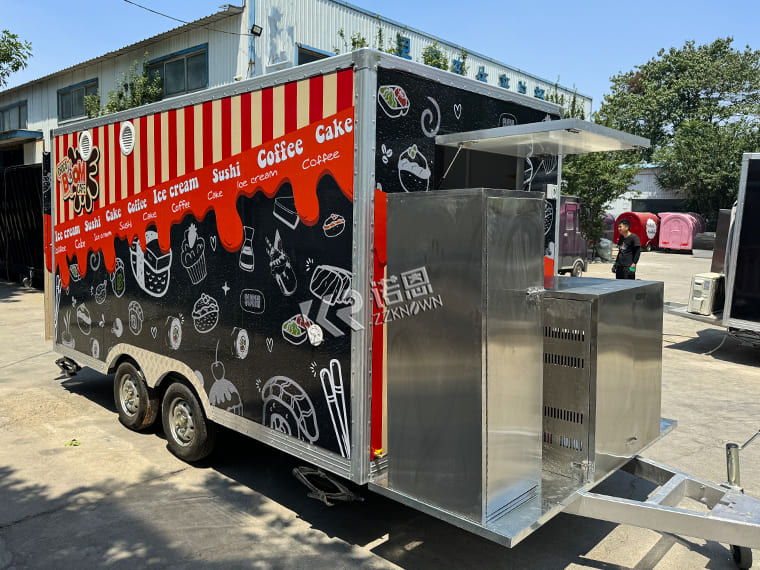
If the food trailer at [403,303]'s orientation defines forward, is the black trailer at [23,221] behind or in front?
behind

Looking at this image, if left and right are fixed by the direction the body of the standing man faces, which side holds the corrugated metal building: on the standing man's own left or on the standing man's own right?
on the standing man's own right

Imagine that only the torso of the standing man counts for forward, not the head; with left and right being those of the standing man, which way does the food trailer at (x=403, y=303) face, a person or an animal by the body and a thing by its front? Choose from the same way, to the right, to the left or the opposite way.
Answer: to the left

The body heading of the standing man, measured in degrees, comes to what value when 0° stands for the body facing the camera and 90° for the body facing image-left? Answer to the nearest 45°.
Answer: approximately 45°

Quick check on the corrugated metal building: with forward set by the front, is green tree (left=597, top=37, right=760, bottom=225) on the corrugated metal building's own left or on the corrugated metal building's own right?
on the corrugated metal building's own left

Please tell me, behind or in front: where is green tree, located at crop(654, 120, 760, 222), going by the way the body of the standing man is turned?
behind

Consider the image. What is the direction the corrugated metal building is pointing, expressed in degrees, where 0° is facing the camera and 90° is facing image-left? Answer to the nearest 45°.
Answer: approximately 315°

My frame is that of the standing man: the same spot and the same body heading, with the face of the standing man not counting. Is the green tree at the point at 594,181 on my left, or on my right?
on my right

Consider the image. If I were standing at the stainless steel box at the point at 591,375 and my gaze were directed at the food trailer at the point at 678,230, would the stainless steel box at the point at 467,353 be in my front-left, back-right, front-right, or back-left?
back-left
